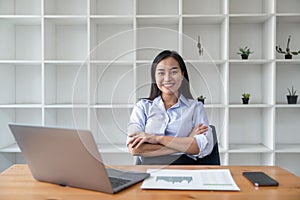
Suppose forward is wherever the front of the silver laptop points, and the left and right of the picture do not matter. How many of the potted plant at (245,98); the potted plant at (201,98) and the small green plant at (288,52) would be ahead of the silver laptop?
3

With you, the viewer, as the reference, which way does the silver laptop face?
facing away from the viewer and to the right of the viewer

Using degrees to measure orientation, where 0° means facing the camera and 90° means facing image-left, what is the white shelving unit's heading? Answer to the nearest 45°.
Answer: approximately 0°

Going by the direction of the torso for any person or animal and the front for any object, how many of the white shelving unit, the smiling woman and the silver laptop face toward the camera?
2

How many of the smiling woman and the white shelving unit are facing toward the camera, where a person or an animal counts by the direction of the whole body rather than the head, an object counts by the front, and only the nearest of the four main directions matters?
2

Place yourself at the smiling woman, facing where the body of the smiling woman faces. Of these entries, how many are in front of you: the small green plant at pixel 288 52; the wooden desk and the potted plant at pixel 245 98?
1

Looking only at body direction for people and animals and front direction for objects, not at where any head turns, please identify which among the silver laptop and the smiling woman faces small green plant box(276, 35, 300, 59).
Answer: the silver laptop

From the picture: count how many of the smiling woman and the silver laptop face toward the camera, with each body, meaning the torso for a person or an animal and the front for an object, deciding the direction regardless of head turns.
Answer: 1

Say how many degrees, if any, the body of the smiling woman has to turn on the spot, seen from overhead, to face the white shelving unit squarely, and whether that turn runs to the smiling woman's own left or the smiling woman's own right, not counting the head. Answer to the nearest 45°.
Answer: approximately 180°

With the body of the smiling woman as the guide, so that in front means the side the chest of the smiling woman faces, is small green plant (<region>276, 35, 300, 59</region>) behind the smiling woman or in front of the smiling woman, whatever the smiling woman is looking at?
behind

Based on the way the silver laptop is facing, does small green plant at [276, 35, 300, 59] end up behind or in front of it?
in front

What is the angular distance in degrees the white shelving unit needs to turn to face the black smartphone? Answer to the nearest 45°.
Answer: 0° — it already faces it
